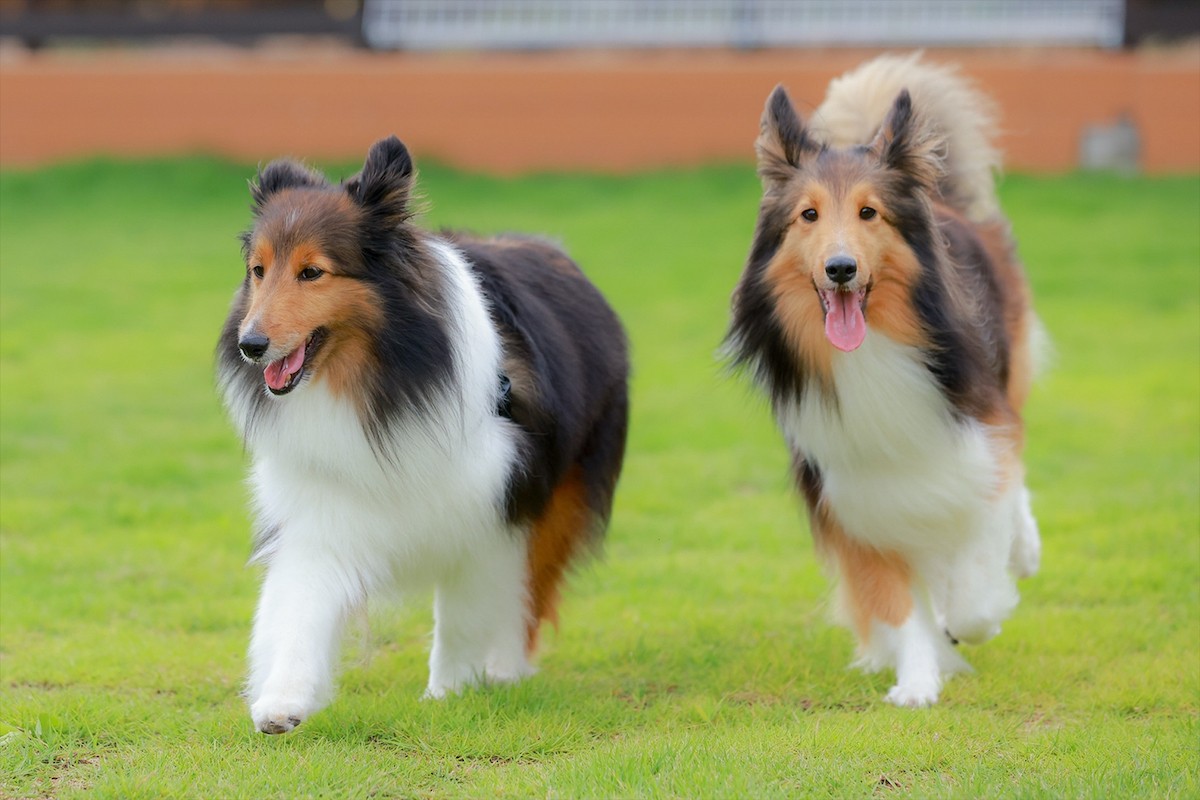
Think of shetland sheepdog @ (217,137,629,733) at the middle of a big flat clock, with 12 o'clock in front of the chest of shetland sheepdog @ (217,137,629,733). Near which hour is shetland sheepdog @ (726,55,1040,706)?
shetland sheepdog @ (726,55,1040,706) is roughly at 7 o'clock from shetland sheepdog @ (217,137,629,733).

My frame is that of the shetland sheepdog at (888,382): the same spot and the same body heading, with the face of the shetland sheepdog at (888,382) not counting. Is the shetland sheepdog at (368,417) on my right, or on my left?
on my right

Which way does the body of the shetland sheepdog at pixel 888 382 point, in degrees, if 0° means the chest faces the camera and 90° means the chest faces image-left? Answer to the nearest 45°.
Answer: approximately 0°

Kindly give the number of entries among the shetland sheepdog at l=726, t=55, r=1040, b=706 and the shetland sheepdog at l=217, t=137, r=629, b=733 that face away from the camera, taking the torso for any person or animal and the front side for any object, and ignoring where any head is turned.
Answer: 0

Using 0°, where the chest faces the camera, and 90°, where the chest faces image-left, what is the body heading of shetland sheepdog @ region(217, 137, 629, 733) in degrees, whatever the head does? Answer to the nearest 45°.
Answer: approximately 45°
